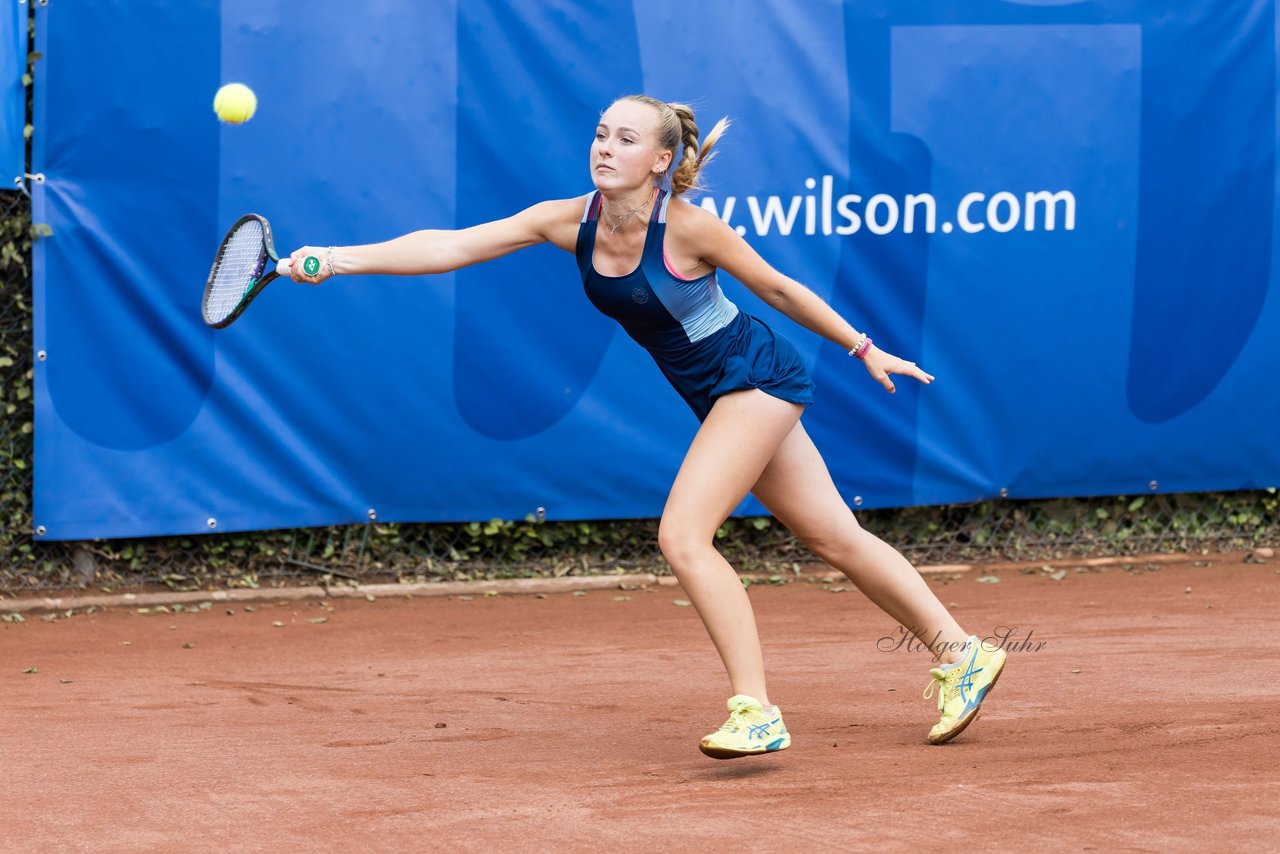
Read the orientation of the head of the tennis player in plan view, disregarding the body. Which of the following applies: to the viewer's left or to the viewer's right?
to the viewer's left

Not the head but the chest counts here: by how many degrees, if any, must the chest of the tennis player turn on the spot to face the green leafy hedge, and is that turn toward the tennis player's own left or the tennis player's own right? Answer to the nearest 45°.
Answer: approximately 135° to the tennis player's own right

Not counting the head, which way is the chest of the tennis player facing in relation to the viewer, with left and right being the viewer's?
facing the viewer and to the left of the viewer

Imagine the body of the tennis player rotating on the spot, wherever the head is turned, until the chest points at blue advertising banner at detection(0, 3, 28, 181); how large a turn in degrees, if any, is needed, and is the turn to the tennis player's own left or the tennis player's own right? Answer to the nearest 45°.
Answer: approximately 90° to the tennis player's own right

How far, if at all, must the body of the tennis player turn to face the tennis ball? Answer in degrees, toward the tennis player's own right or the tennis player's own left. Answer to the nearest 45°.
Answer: approximately 90° to the tennis player's own right
